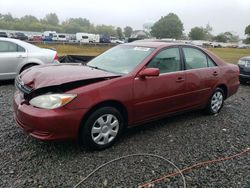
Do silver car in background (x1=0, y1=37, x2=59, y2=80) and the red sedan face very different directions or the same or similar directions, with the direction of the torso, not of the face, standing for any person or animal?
same or similar directions

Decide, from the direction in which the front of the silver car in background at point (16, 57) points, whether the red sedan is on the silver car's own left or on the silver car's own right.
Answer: on the silver car's own left

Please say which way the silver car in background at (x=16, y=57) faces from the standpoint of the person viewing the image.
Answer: facing to the left of the viewer

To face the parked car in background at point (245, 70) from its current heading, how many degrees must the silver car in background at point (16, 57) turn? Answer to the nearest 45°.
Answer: approximately 180°

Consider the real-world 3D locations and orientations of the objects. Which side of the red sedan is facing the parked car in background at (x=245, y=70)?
back

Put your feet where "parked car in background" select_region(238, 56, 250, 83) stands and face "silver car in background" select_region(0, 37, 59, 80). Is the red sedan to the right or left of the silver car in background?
left

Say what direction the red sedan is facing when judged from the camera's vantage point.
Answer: facing the viewer and to the left of the viewer

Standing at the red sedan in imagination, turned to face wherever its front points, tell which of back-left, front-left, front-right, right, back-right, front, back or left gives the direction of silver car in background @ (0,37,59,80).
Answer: right

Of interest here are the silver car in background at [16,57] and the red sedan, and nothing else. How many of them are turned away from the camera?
0
